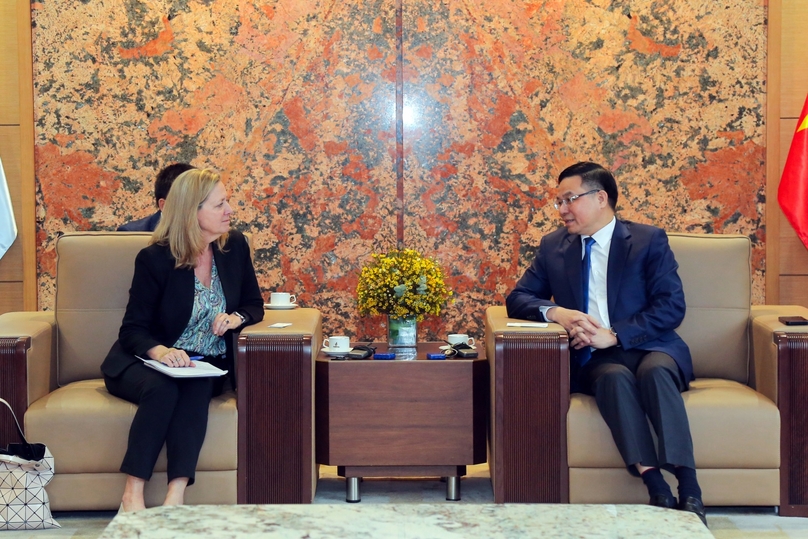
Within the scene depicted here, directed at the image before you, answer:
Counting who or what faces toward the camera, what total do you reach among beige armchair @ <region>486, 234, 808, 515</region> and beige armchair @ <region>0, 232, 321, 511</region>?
2

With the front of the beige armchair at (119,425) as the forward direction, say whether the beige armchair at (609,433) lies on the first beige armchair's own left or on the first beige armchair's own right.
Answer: on the first beige armchair's own left

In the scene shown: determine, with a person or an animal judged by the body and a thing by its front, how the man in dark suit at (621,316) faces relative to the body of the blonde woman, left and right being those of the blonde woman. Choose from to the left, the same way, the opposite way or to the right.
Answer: to the right

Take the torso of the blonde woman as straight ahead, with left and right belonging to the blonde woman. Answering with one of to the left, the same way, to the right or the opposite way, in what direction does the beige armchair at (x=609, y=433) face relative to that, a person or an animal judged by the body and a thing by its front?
to the right

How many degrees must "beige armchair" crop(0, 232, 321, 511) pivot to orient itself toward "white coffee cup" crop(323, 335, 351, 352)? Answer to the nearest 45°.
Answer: approximately 90° to its left

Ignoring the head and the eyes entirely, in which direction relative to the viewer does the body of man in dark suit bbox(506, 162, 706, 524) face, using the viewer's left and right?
facing the viewer

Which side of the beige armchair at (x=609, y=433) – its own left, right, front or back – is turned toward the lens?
front

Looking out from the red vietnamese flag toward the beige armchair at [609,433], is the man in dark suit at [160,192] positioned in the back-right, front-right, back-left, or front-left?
front-right

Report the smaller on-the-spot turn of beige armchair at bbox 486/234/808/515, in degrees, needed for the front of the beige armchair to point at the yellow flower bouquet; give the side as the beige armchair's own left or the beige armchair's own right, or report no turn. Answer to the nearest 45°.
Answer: approximately 90° to the beige armchair's own right

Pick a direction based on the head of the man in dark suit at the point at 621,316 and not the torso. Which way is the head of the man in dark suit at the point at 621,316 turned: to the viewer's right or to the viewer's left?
to the viewer's left
